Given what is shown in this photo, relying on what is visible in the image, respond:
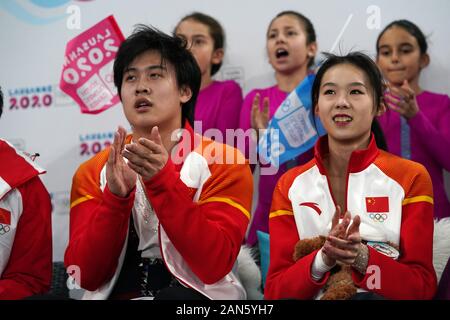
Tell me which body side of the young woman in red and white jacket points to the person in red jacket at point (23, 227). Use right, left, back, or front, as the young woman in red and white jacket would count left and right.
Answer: right

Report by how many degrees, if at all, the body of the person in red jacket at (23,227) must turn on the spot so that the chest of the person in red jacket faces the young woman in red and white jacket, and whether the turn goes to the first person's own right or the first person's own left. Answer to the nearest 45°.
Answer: approximately 90° to the first person's own left

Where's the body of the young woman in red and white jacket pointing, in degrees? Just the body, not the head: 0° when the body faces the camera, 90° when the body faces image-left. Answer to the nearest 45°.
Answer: approximately 0°

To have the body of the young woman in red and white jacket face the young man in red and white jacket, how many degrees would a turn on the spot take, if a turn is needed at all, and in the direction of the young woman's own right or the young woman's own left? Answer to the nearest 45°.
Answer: approximately 90° to the young woman's own right
